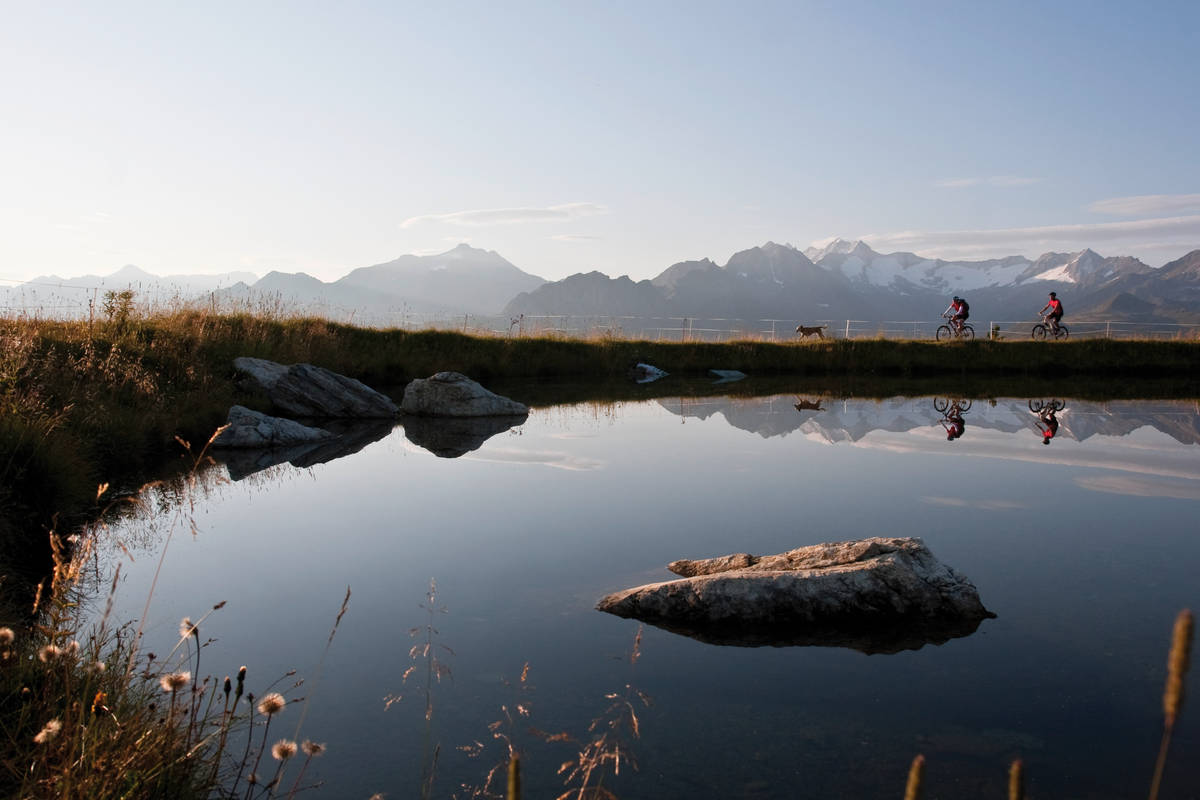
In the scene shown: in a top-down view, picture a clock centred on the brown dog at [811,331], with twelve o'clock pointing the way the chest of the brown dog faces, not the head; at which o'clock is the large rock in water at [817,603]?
The large rock in water is roughly at 9 o'clock from the brown dog.

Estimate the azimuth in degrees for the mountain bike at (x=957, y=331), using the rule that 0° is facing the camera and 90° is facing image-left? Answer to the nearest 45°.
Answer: approximately 90°

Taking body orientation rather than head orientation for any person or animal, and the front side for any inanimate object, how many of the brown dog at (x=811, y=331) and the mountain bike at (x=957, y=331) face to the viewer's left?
2

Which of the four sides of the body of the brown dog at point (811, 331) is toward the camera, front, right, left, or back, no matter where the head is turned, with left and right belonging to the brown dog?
left

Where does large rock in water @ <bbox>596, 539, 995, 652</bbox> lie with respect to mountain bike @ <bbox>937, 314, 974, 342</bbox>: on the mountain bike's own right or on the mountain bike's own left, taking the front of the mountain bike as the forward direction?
on the mountain bike's own left

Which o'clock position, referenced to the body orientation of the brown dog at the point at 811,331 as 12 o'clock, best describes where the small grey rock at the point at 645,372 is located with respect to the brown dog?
The small grey rock is roughly at 10 o'clock from the brown dog.

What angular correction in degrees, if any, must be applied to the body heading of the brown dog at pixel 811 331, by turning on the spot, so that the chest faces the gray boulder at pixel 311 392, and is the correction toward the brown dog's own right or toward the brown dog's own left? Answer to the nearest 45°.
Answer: approximately 90° to the brown dog's own left

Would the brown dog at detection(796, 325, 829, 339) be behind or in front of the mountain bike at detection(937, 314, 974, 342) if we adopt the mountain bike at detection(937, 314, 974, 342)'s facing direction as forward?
in front

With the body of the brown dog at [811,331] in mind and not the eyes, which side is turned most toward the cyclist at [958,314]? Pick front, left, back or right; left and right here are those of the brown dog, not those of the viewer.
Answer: back

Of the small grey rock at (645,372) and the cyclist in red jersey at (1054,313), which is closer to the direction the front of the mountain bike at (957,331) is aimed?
the small grey rock
